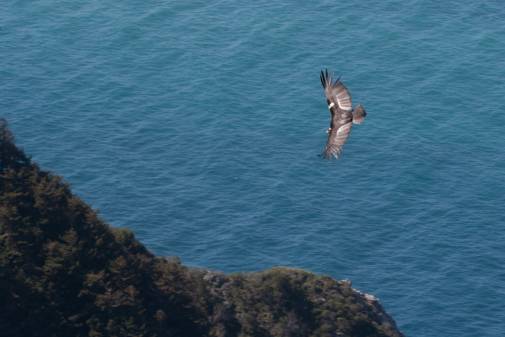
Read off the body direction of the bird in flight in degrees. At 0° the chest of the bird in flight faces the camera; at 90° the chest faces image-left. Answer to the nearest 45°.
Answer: approximately 90°
